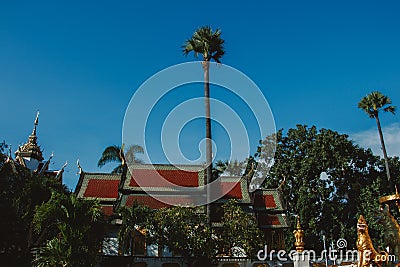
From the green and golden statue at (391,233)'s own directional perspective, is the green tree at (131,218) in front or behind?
in front

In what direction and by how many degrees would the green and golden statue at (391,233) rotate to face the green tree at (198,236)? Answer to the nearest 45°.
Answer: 0° — it already faces it

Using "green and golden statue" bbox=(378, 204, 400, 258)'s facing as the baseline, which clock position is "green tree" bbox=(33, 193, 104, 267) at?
The green tree is roughly at 11 o'clock from the green and golden statue.

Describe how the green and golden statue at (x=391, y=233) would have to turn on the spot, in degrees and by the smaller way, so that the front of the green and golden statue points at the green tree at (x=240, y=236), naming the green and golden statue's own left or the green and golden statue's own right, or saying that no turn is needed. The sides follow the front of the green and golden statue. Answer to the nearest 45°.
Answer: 0° — it already faces it

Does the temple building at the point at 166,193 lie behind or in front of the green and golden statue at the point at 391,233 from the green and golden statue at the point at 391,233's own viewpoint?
in front

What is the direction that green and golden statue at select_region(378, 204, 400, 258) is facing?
to the viewer's left

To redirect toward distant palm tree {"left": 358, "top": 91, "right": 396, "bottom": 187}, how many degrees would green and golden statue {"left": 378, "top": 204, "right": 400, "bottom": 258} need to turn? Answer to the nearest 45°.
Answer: approximately 90° to its right

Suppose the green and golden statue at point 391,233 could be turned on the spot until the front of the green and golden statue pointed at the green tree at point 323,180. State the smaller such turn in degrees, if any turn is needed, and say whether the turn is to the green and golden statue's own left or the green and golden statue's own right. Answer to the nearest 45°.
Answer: approximately 90° to the green and golden statue's own right

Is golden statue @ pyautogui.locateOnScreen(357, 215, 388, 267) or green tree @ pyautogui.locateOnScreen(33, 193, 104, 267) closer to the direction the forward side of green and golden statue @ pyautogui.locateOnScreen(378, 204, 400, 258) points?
the green tree
